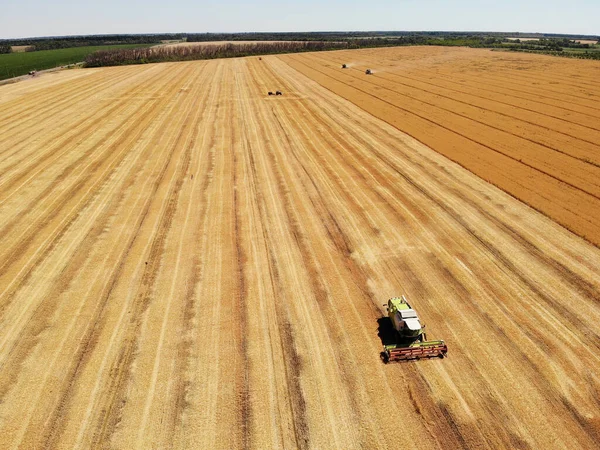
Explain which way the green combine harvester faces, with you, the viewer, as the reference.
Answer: facing the viewer
